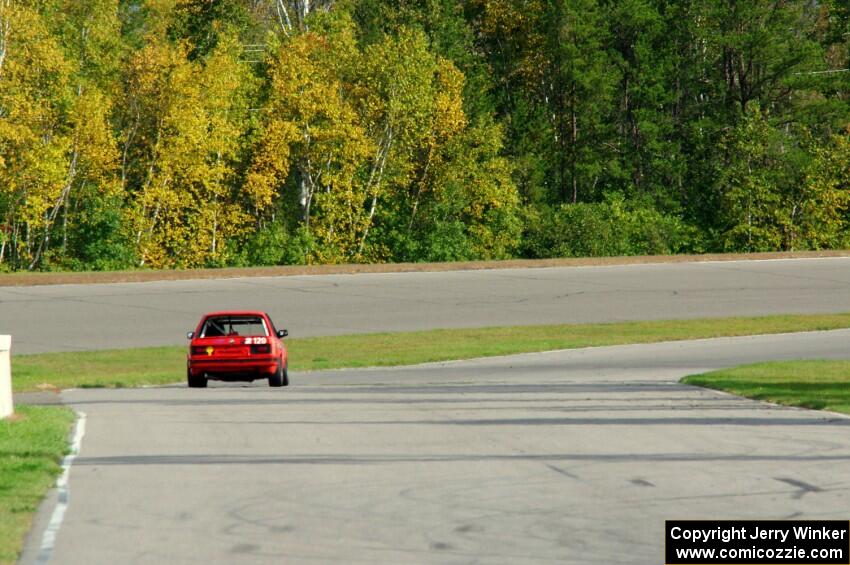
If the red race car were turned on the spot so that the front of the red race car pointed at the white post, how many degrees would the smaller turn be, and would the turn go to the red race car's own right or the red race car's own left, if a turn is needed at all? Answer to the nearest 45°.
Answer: approximately 135° to the red race car's own left

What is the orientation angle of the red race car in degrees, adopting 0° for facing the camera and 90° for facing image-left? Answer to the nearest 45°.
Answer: approximately 180°
